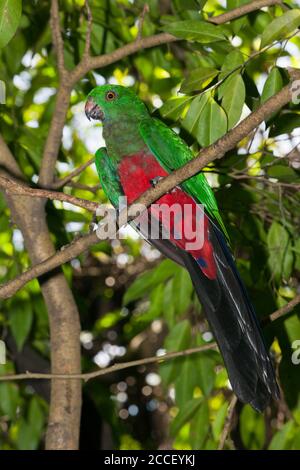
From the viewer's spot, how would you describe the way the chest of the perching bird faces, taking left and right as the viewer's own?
facing the viewer and to the left of the viewer

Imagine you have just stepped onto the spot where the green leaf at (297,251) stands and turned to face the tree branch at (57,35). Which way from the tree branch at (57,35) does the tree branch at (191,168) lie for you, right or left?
left

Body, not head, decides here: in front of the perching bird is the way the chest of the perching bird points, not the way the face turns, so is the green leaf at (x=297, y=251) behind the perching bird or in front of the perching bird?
behind
